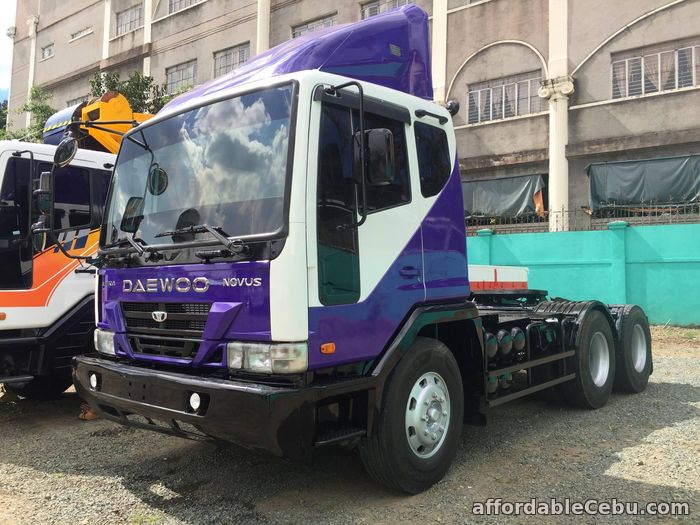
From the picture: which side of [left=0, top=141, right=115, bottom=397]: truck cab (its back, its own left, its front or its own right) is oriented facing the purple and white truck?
left

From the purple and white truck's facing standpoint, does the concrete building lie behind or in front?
behind

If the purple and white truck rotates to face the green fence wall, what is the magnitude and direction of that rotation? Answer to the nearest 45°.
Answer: approximately 180°

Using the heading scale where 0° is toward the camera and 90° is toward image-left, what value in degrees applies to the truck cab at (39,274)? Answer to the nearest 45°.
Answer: approximately 45°

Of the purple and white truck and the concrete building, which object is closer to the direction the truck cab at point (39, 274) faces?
the purple and white truck

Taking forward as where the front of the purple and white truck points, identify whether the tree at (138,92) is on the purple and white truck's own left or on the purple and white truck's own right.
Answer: on the purple and white truck's own right

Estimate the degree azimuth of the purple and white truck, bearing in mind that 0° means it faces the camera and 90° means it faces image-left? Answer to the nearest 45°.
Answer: approximately 45°

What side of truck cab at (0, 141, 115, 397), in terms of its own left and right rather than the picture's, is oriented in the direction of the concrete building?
back

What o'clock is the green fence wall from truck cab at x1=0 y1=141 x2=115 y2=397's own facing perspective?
The green fence wall is roughly at 7 o'clock from the truck cab.

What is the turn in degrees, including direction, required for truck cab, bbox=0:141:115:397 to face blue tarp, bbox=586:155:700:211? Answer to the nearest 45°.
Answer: approximately 135° to its left

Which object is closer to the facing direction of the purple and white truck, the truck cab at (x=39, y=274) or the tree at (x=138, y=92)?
the truck cab

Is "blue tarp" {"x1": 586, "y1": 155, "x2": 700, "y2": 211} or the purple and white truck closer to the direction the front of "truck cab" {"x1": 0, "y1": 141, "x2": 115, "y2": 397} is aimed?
the purple and white truck
